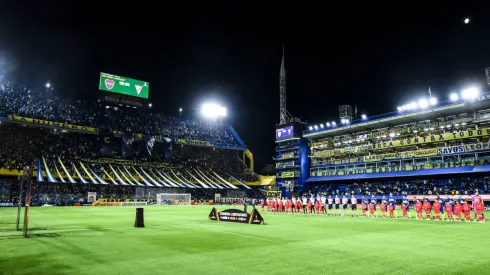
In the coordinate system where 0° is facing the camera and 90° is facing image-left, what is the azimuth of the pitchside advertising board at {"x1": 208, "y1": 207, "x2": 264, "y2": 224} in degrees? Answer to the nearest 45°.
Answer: approximately 0°

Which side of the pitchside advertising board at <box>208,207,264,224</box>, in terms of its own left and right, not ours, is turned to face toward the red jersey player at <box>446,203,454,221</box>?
left
